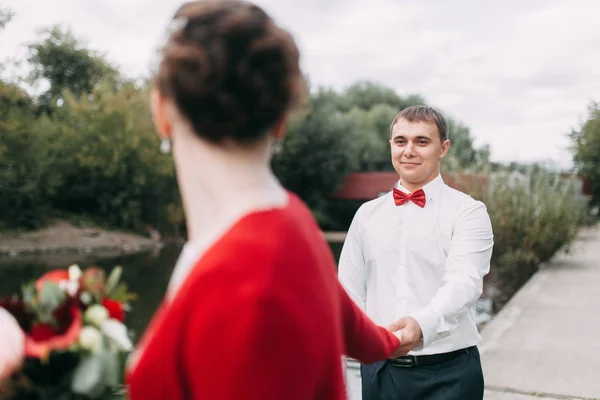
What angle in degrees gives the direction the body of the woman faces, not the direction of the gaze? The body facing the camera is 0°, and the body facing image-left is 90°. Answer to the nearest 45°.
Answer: approximately 135°

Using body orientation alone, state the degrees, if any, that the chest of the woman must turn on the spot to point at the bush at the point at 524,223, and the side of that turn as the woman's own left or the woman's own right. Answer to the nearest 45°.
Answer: approximately 90° to the woman's own right

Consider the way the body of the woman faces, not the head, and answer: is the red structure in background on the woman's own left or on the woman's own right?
on the woman's own right

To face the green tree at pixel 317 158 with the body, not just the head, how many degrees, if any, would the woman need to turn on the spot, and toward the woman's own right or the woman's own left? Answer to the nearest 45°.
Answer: approximately 45° to the woman's own right

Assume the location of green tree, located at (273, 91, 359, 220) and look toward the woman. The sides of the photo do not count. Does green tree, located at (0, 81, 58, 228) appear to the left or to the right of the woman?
right

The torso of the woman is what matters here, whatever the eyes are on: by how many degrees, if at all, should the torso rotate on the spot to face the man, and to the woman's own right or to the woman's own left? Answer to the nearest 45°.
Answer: approximately 45° to the woman's own right
